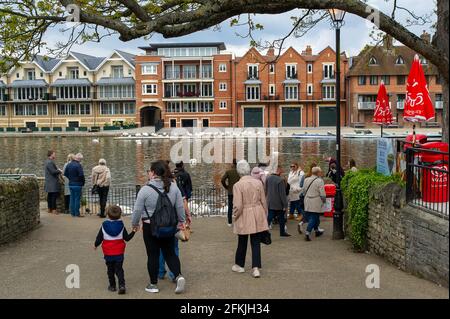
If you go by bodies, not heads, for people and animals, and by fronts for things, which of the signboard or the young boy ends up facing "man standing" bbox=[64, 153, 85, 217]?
the young boy

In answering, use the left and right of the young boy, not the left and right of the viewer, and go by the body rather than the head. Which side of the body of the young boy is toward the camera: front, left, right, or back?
back

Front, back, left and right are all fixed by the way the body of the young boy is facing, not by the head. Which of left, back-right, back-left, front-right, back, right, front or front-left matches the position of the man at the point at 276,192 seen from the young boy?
front-right

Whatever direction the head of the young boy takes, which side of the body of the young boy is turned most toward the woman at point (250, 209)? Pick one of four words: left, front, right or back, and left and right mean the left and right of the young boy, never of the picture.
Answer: right

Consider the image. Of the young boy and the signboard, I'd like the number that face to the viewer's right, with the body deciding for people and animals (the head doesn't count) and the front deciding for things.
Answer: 0

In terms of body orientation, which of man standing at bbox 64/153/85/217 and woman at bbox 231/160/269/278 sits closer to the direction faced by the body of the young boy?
the man standing

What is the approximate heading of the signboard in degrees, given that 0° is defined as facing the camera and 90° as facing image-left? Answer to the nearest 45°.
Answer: approximately 0°

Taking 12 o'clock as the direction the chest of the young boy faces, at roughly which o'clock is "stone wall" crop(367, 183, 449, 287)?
The stone wall is roughly at 3 o'clock from the young boy.

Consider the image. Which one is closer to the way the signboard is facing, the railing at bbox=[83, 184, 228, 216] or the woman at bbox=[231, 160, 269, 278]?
the woman

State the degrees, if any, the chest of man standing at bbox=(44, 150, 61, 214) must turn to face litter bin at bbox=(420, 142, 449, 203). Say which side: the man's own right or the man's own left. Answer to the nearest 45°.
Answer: approximately 45° to the man's own right
